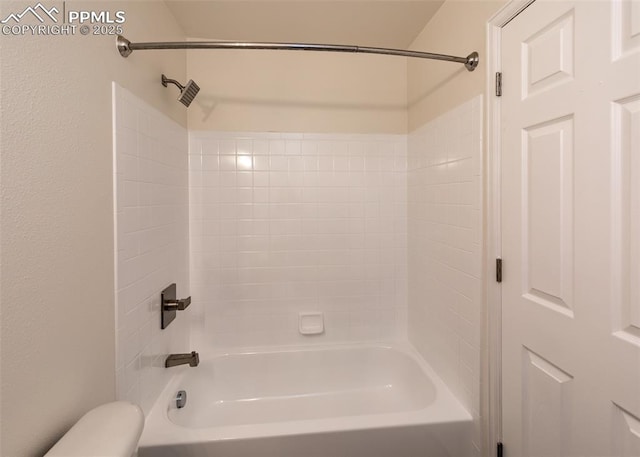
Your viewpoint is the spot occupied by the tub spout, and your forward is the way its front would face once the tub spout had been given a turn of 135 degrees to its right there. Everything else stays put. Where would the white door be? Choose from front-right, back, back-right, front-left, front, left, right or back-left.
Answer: left

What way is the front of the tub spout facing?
to the viewer's right
